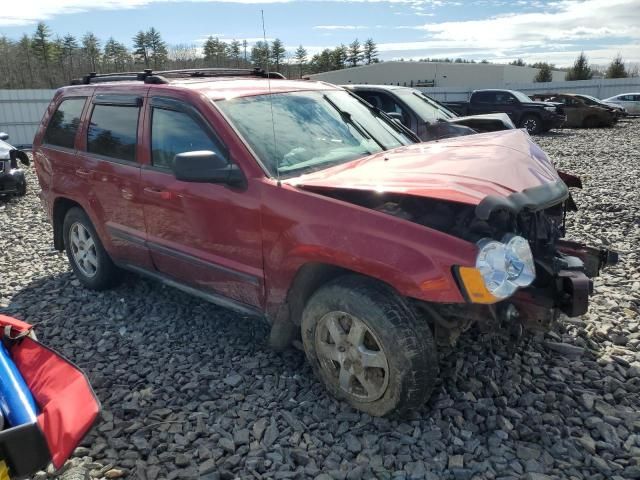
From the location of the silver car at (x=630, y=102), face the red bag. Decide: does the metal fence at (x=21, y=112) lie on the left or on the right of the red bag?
right

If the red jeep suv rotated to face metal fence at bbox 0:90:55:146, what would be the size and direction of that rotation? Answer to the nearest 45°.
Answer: approximately 180°

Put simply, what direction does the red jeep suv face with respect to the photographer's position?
facing the viewer and to the right of the viewer

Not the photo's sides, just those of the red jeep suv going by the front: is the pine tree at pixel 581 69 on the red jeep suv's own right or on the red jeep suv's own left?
on the red jeep suv's own left

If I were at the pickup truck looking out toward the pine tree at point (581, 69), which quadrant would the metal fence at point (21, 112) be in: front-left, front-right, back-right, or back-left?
back-left

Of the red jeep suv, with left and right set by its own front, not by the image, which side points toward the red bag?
right

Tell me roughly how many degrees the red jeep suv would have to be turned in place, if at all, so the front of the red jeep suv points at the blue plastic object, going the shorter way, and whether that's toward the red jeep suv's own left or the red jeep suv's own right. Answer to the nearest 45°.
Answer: approximately 90° to the red jeep suv's own right

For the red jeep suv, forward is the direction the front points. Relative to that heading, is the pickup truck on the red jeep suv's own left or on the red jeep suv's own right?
on the red jeep suv's own left

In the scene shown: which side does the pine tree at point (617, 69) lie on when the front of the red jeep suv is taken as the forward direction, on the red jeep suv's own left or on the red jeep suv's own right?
on the red jeep suv's own left

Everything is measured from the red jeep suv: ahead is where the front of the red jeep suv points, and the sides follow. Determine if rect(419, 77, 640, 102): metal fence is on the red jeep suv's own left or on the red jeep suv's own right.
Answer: on the red jeep suv's own left
